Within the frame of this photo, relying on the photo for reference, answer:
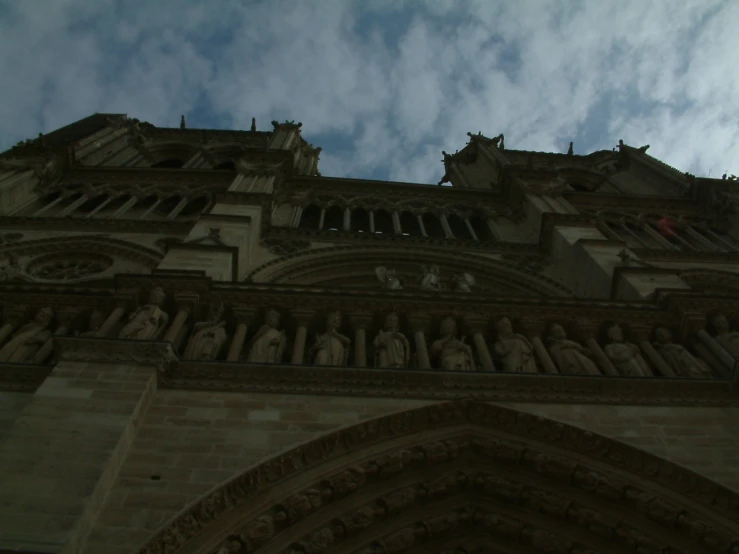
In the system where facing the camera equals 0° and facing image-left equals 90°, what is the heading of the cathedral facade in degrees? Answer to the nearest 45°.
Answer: approximately 0°
